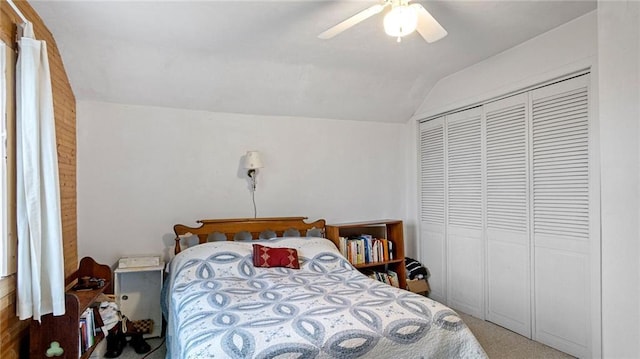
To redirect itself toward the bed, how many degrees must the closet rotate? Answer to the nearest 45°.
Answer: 0° — it already faces it

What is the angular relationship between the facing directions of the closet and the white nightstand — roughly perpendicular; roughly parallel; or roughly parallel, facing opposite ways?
roughly perpendicular

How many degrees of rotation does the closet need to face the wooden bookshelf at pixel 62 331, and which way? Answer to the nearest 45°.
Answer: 0° — it already faces it

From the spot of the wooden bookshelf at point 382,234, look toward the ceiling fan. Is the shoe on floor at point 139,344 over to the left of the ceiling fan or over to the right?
right

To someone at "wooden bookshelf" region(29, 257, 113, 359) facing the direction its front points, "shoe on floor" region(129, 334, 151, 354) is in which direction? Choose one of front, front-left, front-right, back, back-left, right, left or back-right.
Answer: front-left

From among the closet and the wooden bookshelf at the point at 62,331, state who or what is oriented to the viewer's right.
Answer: the wooden bookshelf

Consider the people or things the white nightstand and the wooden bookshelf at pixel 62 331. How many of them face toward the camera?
1

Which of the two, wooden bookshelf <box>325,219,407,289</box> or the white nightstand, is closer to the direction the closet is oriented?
the white nightstand

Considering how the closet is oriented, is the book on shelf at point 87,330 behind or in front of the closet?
in front

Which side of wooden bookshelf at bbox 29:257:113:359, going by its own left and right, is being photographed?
right

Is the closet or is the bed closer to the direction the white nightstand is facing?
the bed

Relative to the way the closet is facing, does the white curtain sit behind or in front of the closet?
in front
